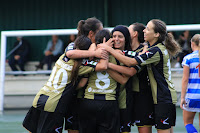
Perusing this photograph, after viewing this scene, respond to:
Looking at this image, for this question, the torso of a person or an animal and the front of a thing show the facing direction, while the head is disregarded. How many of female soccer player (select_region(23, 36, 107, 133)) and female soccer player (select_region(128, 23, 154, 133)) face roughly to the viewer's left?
1

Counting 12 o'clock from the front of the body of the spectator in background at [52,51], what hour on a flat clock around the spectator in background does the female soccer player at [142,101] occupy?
The female soccer player is roughly at 10 o'clock from the spectator in background.

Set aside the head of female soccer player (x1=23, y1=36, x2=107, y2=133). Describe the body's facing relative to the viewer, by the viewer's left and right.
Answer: facing away from the viewer and to the right of the viewer

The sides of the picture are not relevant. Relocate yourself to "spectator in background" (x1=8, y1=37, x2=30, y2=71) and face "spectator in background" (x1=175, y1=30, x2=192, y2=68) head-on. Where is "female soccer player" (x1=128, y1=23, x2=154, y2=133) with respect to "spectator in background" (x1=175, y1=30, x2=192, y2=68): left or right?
right

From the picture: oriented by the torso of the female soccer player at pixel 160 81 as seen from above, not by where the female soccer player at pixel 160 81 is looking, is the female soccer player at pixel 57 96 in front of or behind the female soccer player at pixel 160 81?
in front

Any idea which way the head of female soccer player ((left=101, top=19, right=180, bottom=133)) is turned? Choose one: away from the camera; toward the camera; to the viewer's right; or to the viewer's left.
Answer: to the viewer's left

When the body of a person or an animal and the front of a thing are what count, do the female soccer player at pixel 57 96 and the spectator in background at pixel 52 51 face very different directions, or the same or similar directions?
very different directions

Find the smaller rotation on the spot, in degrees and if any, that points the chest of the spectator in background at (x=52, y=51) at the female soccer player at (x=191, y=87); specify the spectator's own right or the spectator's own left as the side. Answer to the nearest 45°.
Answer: approximately 90° to the spectator's own left

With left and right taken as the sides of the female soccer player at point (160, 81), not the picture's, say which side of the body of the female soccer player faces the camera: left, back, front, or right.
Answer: left
